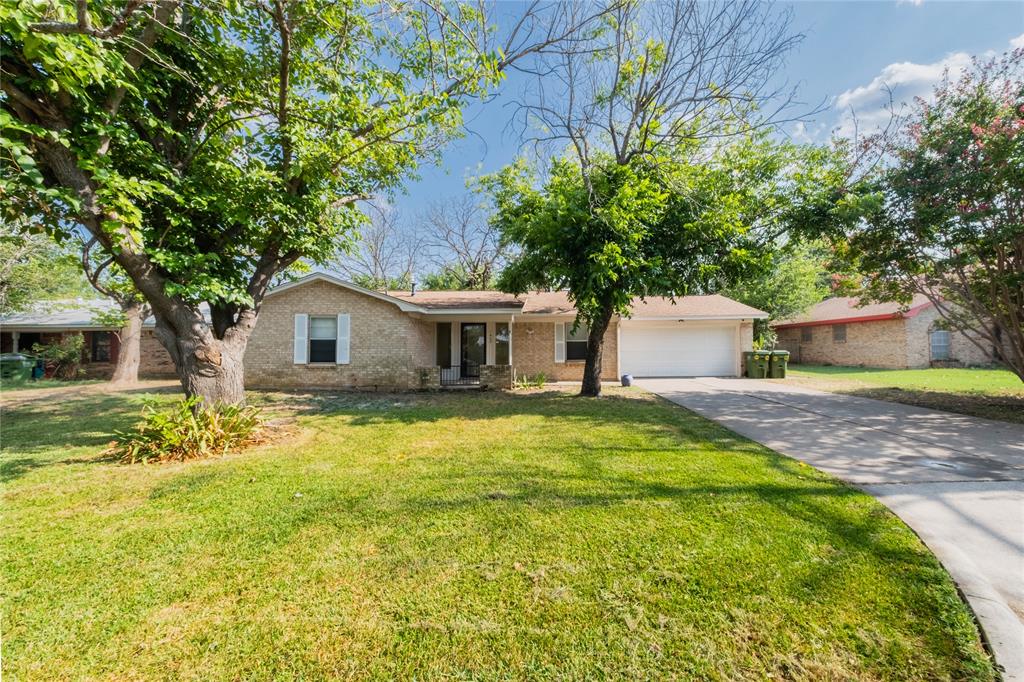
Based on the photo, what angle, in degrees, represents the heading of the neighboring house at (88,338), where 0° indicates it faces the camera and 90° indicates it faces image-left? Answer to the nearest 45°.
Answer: approximately 0°

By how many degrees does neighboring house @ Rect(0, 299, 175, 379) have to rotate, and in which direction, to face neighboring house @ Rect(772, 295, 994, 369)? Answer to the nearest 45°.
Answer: approximately 45° to its left

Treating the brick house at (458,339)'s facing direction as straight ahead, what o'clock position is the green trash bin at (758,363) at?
The green trash bin is roughly at 9 o'clock from the brick house.

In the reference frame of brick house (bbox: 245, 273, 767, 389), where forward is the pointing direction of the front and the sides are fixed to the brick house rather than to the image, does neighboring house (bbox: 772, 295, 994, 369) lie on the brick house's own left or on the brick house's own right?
on the brick house's own left

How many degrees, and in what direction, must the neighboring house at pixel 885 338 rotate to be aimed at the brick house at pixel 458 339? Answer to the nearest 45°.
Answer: approximately 90° to its right

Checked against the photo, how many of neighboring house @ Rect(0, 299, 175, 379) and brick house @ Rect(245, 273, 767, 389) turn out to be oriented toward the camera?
2

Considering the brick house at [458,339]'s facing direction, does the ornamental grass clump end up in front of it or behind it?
in front

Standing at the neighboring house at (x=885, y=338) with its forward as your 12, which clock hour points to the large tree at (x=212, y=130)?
The large tree is roughly at 2 o'clock from the neighboring house.

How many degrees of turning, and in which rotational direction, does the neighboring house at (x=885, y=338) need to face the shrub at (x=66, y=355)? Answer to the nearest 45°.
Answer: approximately 90° to its right

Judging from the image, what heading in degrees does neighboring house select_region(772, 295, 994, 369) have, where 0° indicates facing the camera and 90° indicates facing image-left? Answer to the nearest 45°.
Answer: approximately 315°

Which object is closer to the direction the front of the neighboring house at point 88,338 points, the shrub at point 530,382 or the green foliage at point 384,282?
the shrub

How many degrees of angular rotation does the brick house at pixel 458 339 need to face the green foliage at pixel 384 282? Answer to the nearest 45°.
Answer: approximately 135° to its right

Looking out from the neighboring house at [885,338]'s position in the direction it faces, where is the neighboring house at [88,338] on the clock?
the neighboring house at [88,338] is roughly at 3 o'clock from the neighboring house at [885,338].

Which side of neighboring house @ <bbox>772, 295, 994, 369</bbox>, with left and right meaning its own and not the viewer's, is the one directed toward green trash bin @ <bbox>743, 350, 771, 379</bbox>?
right
